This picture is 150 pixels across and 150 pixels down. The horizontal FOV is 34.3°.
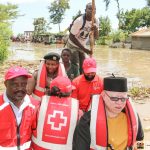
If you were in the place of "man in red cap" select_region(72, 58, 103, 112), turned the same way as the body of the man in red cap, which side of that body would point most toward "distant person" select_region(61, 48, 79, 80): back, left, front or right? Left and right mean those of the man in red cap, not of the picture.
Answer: back

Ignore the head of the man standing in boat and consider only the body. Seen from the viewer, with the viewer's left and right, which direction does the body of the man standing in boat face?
facing the viewer and to the right of the viewer

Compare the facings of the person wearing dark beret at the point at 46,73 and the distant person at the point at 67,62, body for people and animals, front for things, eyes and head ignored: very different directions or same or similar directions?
same or similar directions

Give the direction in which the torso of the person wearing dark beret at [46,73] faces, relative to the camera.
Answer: toward the camera

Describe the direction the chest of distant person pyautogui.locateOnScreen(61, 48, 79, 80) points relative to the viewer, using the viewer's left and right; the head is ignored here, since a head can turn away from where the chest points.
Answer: facing the viewer

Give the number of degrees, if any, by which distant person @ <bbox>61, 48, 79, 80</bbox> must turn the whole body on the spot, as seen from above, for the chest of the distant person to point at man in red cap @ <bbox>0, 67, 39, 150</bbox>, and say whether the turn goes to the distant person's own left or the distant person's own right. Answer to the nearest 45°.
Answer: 0° — they already face them

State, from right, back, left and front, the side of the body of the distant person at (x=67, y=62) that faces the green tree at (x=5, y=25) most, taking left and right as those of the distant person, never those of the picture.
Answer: back

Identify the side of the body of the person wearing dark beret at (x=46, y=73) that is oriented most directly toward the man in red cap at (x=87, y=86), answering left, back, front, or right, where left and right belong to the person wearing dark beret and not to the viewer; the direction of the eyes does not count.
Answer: left
